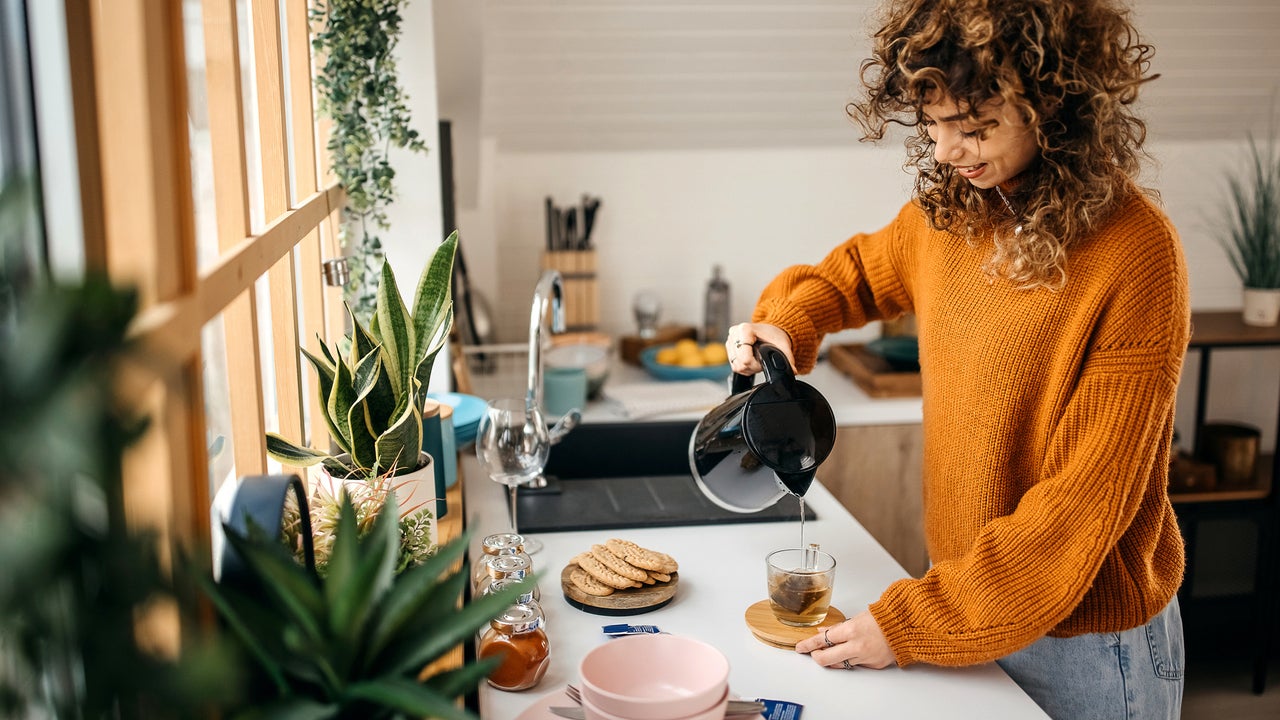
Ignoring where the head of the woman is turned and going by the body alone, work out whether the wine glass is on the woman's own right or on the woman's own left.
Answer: on the woman's own right

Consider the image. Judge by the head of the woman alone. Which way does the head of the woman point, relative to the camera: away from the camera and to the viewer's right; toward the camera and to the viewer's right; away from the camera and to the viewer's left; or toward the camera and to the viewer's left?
toward the camera and to the viewer's left

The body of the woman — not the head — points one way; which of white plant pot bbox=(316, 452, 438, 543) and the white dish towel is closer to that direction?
the white plant pot

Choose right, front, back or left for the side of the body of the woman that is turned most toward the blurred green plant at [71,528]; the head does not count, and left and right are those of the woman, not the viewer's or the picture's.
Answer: front

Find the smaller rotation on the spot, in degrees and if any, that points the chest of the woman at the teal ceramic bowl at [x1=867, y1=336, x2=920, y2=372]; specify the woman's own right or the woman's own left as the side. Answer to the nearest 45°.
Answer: approximately 135° to the woman's own right

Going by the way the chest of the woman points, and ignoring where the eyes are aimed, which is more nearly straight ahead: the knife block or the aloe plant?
the aloe plant

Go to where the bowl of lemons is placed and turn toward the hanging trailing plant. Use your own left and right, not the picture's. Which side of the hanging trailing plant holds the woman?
left

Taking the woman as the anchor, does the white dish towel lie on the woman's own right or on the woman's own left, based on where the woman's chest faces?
on the woman's own right

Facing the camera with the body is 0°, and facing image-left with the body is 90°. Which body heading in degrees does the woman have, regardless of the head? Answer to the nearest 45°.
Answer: approximately 45°
